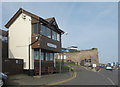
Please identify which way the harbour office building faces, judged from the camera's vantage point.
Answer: facing the viewer and to the right of the viewer
